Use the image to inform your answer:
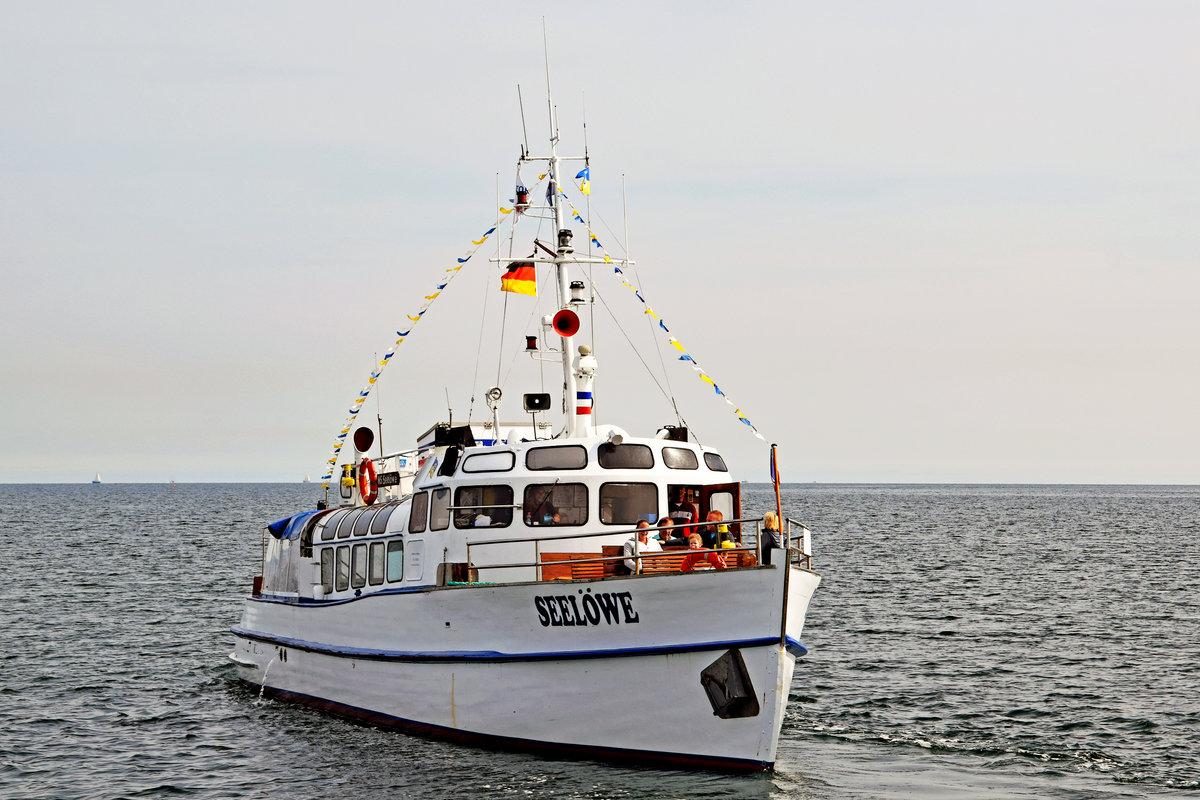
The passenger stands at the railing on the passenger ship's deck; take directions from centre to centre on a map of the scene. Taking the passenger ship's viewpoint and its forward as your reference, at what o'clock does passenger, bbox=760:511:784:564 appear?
The passenger is roughly at 12 o'clock from the passenger ship.

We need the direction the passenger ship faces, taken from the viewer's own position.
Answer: facing the viewer and to the right of the viewer
